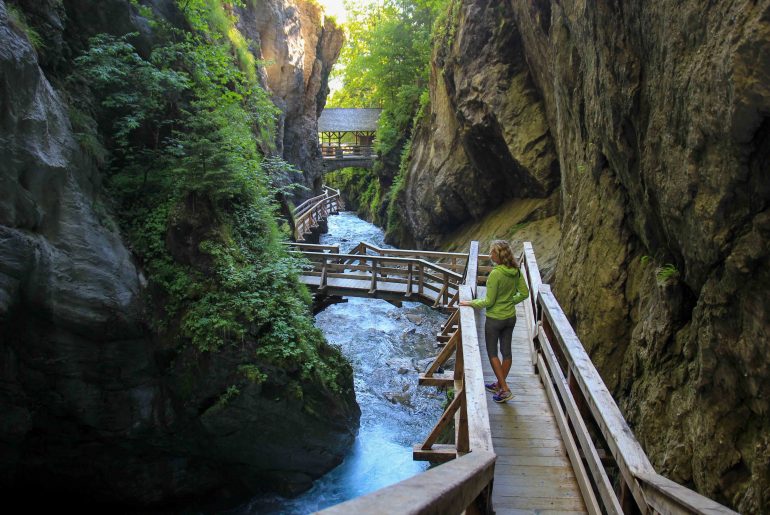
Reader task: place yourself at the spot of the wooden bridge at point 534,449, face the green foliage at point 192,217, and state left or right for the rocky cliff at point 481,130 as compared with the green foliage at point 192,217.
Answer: right

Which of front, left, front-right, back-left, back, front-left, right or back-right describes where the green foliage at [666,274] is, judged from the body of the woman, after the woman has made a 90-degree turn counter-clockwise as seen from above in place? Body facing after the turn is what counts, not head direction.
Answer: back-left

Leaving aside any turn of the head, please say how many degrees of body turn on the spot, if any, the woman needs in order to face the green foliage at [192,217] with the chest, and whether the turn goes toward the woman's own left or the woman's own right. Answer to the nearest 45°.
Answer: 0° — they already face it

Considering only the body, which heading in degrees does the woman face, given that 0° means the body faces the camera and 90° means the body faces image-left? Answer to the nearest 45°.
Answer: approximately 135°

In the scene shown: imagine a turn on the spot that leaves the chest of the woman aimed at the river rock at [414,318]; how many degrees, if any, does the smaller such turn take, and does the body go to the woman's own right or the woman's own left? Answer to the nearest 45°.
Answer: approximately 45° to the woman's own right

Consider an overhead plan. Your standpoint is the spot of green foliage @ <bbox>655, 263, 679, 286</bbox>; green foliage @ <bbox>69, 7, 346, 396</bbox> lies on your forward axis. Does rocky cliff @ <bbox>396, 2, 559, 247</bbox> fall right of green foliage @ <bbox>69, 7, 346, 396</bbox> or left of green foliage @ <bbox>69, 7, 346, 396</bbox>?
right
